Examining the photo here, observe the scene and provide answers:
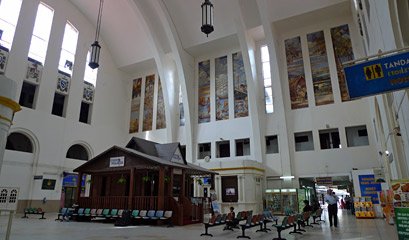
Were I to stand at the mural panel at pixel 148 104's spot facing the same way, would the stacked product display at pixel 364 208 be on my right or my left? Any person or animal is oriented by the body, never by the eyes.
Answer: on my left

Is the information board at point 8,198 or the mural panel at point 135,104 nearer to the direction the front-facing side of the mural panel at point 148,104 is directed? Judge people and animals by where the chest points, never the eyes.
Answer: the information board

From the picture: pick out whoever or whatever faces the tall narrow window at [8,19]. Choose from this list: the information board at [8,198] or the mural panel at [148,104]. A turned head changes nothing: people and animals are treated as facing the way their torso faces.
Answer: the mural panel

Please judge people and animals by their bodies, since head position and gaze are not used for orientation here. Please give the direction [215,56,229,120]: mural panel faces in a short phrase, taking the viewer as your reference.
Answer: facing the viewer and to the left of the viewer

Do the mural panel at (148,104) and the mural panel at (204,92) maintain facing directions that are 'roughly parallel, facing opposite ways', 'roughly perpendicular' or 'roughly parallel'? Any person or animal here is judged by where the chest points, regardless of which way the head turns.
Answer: roughly parallel

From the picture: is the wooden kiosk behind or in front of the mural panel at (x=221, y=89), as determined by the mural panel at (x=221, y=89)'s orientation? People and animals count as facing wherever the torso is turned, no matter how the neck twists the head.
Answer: in front

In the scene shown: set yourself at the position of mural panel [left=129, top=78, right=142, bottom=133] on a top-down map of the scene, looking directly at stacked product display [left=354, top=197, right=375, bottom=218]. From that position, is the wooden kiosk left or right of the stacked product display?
right

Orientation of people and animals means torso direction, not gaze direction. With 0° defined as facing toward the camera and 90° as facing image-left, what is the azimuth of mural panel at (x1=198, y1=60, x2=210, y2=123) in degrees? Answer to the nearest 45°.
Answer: approximately 45°

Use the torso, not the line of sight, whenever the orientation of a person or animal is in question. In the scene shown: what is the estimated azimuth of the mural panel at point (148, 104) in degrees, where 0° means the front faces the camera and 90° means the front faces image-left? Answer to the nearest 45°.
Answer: approximately 45°

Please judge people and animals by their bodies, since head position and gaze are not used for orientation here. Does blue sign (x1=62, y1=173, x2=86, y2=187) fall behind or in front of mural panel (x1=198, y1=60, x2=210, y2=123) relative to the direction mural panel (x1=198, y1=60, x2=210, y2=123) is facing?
in front

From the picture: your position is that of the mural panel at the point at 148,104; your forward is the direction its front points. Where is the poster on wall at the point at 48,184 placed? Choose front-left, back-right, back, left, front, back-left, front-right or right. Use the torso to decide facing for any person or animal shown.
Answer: front

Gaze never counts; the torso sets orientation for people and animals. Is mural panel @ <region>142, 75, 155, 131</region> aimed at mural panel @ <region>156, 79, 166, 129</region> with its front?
no

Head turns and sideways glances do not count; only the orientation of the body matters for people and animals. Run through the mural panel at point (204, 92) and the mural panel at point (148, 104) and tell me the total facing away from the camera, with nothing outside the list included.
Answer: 0

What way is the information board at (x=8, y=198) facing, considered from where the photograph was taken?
facing the viewer

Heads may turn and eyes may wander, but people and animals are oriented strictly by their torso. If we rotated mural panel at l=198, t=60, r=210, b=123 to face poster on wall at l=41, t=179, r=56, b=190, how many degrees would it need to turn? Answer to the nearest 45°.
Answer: approximately 45° to its right

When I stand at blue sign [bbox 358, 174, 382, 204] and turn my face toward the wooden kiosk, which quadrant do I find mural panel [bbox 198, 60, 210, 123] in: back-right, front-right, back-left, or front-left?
front-right
